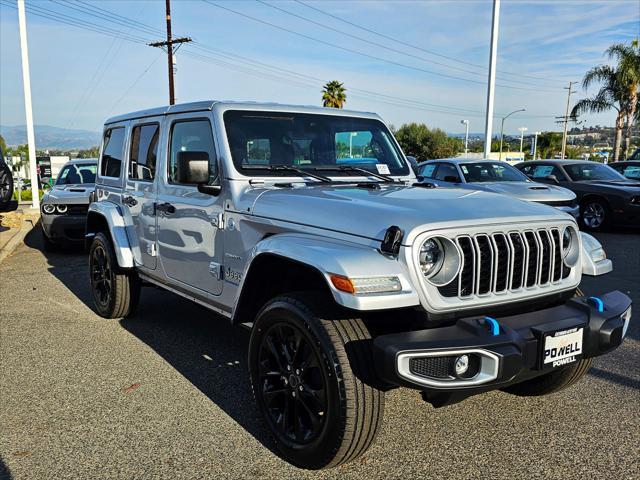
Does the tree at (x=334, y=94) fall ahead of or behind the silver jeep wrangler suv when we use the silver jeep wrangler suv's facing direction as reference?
behind

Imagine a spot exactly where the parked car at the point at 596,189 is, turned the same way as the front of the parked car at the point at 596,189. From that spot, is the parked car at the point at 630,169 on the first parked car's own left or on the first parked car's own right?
on the first parked car's own left

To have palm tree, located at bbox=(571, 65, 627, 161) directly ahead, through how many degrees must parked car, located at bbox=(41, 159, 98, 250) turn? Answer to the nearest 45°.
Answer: approximately 135° to its left

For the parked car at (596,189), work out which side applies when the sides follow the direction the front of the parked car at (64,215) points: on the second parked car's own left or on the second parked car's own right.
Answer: on the second parked car's own left

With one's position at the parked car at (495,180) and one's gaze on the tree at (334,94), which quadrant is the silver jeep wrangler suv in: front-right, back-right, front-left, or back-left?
back-left

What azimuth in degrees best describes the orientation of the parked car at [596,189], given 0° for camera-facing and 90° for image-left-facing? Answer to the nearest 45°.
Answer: approximately 315°

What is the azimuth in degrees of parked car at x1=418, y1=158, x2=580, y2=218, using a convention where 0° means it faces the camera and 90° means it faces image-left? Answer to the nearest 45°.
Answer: approximately 315°

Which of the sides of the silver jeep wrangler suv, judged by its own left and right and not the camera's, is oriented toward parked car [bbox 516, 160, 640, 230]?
left

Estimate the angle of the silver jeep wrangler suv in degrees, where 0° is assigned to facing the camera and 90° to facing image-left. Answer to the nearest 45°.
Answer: approximately 315°

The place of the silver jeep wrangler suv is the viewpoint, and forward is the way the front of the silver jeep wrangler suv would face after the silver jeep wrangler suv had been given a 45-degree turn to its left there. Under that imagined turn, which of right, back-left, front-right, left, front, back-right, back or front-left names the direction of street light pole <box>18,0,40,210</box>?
back-left
